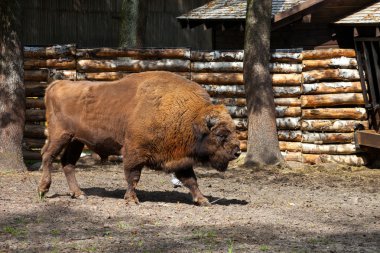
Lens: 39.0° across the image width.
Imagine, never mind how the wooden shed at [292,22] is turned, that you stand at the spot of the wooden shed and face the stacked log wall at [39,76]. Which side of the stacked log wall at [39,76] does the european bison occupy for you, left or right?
left

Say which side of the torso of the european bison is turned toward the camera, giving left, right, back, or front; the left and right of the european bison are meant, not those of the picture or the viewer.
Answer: right

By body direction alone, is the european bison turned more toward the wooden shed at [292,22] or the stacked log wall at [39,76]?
the wooden shed

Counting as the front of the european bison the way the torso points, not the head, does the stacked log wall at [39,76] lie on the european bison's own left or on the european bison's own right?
on the european bison's own left

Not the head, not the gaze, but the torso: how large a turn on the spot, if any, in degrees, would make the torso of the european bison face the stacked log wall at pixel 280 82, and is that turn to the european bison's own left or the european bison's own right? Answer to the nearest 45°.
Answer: approximately 45° to the european bison's own left

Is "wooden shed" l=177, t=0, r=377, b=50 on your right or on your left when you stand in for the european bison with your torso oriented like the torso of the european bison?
on your left
